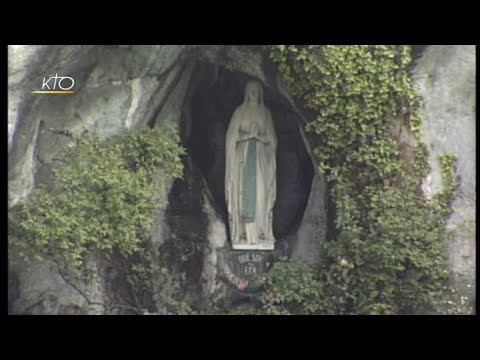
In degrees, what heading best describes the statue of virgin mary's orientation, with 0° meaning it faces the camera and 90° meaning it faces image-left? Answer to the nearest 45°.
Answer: approximately 0°
